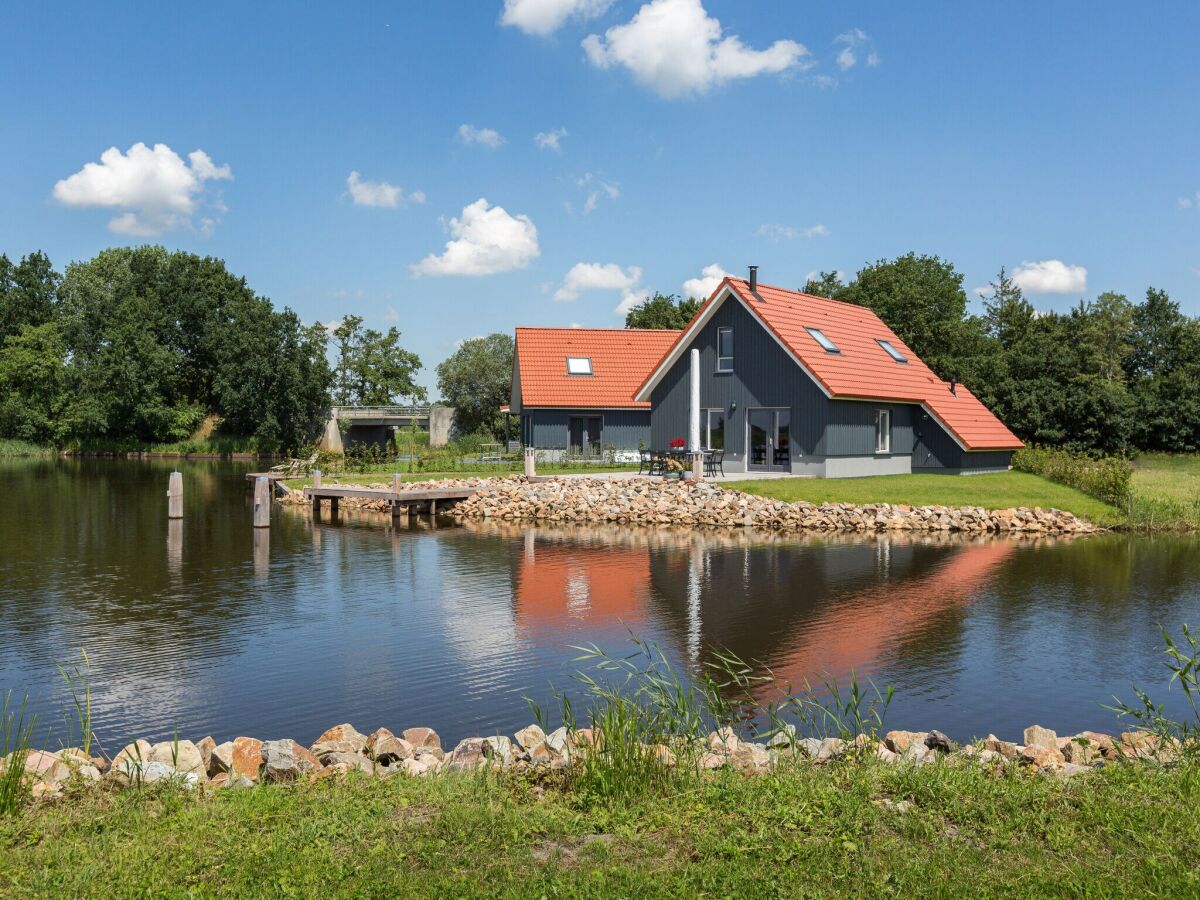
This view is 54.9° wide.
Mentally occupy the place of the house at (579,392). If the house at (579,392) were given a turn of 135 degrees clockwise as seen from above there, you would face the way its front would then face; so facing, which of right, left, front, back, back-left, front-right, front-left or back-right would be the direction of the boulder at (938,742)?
back-left

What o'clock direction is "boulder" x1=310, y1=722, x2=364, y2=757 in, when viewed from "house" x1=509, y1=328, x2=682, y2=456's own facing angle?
The boulder is roughly at 12 o'clock from the house.

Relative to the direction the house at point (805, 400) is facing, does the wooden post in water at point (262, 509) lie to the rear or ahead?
ahead

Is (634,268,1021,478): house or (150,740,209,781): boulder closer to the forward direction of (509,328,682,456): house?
the boulder

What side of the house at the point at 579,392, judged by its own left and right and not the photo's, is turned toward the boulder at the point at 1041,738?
front

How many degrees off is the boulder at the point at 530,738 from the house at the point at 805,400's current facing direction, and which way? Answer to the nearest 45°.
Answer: approximately 45° to its left

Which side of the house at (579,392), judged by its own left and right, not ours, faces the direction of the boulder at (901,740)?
front

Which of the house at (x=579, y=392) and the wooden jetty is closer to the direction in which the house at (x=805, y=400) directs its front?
the wooden jetty

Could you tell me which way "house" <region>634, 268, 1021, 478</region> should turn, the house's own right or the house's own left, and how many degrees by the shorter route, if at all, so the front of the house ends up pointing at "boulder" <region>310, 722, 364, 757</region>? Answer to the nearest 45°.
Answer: approximately 45° to the house's own left

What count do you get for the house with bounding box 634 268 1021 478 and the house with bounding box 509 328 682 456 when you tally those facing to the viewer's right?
0

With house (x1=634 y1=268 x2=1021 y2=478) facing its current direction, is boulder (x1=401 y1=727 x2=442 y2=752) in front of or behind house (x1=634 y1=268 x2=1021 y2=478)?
in front

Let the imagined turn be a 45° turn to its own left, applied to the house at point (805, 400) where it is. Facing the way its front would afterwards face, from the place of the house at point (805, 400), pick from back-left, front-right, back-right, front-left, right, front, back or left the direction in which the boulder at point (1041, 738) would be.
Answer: front

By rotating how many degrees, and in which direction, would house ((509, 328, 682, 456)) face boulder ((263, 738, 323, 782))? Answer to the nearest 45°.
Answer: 0° — it already faces it

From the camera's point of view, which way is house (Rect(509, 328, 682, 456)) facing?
toward the camera

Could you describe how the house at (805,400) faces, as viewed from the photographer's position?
facing the viewer and to the left of the viewer
